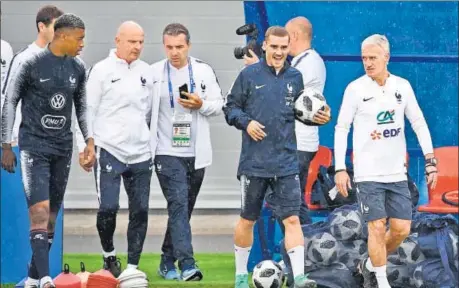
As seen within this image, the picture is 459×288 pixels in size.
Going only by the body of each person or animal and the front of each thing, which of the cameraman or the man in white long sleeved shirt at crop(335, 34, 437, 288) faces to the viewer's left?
the cameraman

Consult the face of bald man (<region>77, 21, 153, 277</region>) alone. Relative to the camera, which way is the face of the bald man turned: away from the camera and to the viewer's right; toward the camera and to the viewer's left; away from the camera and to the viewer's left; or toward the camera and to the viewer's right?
toward the camera and to the viewer's right

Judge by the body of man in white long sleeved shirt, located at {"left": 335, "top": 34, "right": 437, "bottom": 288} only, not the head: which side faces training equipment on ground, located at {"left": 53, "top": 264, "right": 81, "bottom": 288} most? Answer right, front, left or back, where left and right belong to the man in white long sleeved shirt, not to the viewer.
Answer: right

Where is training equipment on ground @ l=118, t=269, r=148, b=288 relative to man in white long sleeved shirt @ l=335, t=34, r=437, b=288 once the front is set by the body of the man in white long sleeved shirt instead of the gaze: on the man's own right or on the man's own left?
on the man's own right

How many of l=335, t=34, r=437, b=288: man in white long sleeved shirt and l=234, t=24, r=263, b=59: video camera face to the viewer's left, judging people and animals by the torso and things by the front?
1

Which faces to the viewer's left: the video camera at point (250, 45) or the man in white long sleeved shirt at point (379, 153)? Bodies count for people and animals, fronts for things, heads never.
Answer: the video camera

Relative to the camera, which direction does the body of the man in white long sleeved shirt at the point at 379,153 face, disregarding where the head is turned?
toward the camera

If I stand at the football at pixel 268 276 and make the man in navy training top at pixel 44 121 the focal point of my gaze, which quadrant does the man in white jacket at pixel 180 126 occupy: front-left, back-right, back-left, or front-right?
front-right

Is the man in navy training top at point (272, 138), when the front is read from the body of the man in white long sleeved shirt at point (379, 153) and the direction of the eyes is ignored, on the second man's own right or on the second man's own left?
on the second man's own right

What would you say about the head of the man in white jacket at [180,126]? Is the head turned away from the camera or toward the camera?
toward the camera

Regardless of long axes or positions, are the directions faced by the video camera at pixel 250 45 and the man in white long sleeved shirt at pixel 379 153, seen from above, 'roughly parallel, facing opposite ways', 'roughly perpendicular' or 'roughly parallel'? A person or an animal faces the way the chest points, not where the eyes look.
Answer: roughly perpendicular

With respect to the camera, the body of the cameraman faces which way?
to the viewer's left

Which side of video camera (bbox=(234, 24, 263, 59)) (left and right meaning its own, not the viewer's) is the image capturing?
left
